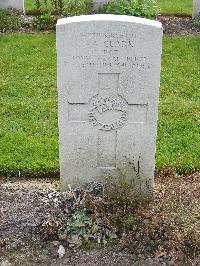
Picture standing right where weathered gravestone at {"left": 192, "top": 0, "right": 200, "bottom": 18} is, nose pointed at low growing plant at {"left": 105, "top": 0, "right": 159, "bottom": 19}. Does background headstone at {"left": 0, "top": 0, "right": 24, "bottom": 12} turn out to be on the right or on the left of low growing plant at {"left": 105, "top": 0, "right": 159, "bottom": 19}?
right

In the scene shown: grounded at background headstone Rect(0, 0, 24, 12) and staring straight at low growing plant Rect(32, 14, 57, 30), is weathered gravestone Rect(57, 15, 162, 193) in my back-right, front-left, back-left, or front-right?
front-right

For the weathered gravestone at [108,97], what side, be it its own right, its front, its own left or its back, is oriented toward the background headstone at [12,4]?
back

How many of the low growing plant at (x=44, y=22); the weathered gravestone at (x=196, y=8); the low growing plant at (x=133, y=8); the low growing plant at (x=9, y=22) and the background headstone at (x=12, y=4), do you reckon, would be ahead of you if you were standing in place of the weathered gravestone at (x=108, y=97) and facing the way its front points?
0

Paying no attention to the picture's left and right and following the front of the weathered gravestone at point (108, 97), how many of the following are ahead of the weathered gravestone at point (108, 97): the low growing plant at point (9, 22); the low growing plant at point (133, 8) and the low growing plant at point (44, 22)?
0

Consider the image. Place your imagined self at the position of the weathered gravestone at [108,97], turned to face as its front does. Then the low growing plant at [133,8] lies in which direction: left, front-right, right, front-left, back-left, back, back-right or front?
back

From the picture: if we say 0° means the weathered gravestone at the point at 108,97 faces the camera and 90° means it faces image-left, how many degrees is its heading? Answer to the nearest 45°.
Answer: approximately 0°

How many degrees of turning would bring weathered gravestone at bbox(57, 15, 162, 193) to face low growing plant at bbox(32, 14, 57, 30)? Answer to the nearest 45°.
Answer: approximately 180°

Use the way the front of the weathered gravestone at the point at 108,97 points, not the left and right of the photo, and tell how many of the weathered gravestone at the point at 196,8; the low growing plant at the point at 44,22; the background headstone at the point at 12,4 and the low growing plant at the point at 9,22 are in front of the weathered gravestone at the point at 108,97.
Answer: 0

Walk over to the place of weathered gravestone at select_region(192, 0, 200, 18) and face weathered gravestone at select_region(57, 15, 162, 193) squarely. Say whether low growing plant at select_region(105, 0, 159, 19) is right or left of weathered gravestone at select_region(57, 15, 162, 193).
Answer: right

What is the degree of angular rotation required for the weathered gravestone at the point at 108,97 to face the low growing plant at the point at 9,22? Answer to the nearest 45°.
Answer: approximately 180°

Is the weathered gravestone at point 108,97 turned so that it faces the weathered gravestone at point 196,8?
no

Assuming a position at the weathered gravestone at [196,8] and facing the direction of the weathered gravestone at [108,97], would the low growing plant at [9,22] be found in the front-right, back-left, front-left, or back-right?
front-right
